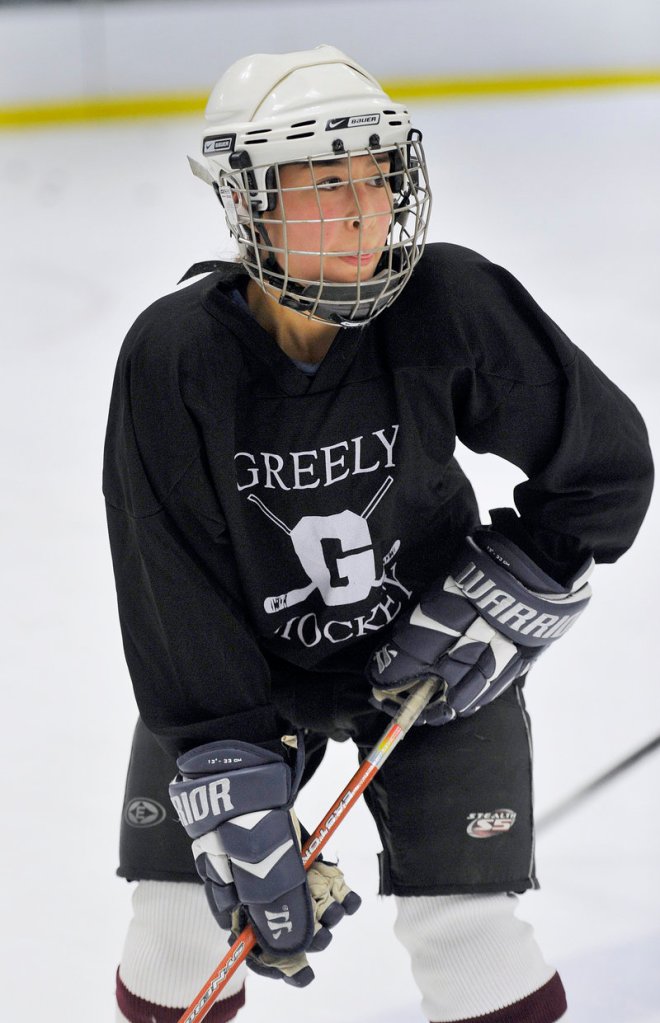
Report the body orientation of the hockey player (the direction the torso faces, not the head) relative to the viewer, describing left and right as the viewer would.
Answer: facing the viewer

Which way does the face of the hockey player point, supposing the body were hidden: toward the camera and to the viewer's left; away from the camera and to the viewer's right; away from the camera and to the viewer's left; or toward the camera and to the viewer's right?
toward the camera and to the viewer's right
